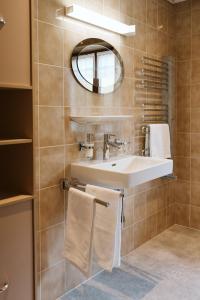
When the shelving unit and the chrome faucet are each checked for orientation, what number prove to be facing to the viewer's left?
0

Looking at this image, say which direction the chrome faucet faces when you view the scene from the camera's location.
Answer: facing the viewer and to the right of the viewer

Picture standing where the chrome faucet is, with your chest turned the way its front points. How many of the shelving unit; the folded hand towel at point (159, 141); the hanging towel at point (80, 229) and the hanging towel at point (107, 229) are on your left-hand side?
1

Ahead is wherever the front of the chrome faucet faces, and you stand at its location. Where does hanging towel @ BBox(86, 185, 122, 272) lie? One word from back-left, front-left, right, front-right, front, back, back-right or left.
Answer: front-right

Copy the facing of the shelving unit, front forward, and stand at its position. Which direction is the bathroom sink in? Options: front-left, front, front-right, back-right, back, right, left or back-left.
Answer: left

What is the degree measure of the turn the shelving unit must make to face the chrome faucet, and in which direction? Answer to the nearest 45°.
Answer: approximately 90° to its left

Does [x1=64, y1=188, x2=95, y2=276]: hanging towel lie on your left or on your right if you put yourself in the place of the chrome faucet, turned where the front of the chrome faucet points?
on your right

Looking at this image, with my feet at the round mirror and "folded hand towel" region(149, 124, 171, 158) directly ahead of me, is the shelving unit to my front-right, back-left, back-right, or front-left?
back-right

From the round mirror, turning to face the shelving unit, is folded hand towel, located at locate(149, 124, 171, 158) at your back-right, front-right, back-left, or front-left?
back-left
